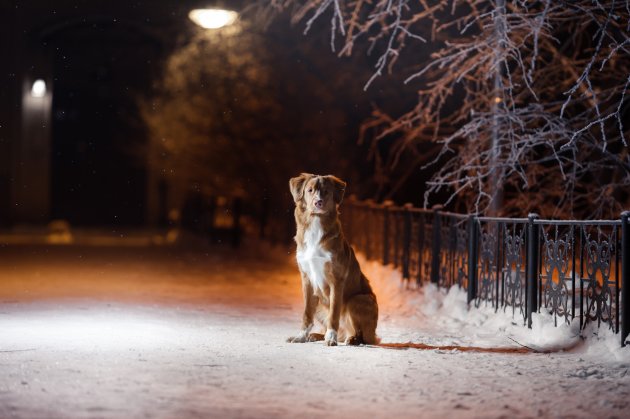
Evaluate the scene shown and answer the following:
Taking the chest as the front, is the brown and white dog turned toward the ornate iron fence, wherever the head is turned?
no

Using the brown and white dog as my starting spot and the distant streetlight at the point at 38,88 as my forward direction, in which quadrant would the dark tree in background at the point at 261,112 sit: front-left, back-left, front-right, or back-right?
front-right

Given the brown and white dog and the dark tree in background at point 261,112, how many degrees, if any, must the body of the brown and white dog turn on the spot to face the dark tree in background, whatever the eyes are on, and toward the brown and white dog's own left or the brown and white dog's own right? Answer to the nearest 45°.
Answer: approximately 135° to the brown and white dog's own right

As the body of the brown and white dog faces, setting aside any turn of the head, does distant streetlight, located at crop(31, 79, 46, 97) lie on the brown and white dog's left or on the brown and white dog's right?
on the brown and white dog's right

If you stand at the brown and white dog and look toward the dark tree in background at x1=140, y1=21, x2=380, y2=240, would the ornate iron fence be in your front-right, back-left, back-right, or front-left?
front-right

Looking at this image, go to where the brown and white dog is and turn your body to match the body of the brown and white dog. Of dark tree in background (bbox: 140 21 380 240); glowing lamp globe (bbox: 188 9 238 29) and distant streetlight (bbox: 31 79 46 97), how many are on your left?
0

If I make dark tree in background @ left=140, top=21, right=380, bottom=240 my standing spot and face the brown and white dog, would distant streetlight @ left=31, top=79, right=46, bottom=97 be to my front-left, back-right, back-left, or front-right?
back-right

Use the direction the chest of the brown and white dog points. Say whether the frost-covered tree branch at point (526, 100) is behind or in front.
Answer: behind

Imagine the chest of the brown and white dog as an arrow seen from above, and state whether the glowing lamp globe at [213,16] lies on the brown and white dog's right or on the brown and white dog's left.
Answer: on the brown and white dog's right

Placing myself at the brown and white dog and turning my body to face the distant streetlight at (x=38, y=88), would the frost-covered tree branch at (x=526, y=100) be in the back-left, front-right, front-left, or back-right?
front-right

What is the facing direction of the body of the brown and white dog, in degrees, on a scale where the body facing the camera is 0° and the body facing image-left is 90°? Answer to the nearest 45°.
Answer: approximately 45°
